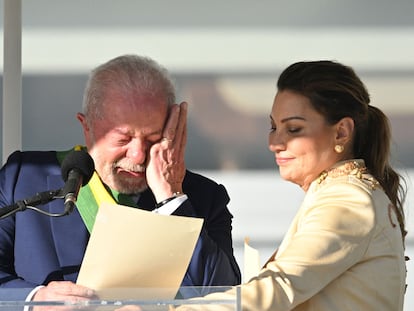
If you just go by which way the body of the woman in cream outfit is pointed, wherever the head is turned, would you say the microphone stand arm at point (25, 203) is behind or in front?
in front

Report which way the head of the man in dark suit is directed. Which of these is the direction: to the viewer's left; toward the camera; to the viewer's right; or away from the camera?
toward the camera

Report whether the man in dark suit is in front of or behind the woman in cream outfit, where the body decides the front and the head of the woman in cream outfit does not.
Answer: in front

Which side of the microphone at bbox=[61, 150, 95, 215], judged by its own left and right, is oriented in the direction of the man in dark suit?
front

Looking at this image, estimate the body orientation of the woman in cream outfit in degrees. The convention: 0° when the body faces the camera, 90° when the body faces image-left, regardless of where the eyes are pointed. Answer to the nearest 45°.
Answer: approximately 90°

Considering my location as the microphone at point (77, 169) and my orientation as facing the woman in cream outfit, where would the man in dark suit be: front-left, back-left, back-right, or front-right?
front-left
